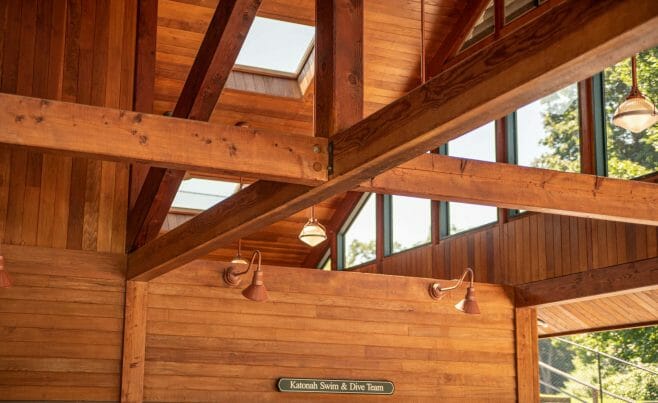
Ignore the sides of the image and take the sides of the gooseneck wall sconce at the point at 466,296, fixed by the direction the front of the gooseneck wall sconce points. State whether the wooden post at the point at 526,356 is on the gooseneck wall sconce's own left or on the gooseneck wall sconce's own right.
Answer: on the gooseneck wall sconce's own left

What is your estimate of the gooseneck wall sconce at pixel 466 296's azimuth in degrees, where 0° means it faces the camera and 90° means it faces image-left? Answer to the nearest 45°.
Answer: approximately 315°

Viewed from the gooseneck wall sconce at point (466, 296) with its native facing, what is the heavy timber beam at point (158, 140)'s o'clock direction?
The heavy timber beam is roughly at 2 o'clock from the gooseneck wall sconce.

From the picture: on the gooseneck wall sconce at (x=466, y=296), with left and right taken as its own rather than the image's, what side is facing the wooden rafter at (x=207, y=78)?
right

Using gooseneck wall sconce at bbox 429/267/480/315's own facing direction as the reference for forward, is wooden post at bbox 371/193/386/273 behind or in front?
behind

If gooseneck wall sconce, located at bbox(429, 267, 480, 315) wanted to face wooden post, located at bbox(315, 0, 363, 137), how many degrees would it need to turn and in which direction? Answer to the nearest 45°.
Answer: approximately 45° to its right
